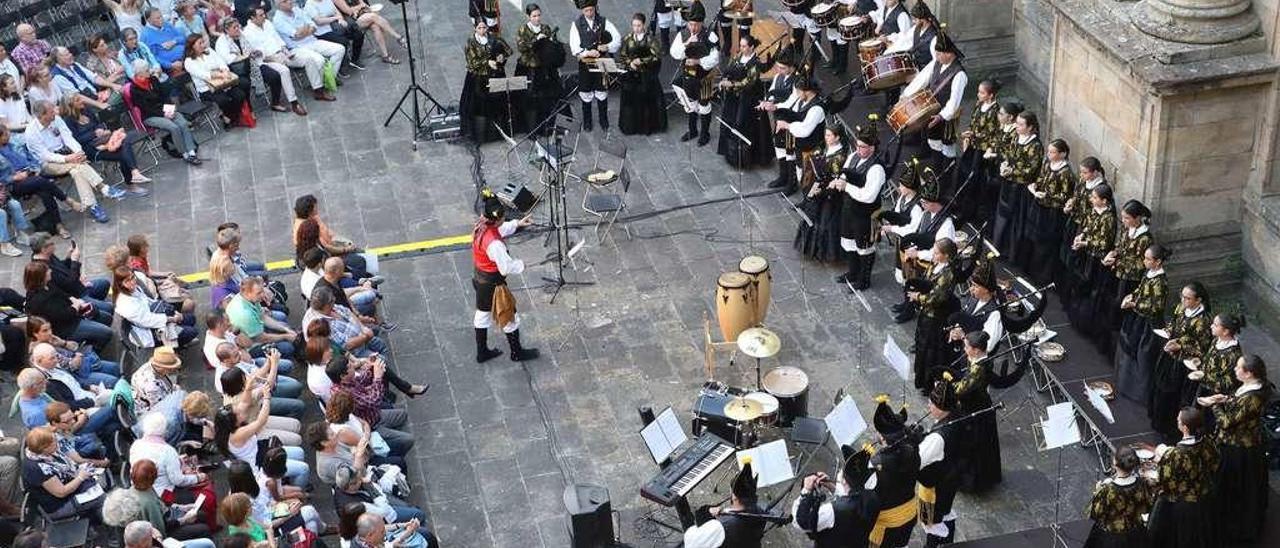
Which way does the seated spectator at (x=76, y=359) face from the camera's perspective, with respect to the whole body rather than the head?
to the viewer's right

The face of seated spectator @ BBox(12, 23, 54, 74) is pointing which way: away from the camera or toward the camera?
toward the camera

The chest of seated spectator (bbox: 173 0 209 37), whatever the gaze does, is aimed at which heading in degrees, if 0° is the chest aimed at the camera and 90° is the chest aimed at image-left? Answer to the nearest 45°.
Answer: approximately 315°

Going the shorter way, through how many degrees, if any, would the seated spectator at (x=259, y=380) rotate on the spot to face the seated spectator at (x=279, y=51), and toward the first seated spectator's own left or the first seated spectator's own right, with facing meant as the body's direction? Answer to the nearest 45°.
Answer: approximately 90° to the first seated spectator's own left

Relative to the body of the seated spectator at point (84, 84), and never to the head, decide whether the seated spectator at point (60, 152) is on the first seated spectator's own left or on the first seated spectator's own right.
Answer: on the first seated spectator's own right

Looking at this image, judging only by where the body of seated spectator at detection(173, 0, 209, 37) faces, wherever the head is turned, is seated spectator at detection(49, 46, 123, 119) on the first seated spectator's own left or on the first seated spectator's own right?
on the first seated spectator's own right

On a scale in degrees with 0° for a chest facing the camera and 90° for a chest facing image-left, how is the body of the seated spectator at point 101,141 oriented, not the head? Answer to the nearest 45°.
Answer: approximately 315°

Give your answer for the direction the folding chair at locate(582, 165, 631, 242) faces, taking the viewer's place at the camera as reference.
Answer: facing to the left of the viewer

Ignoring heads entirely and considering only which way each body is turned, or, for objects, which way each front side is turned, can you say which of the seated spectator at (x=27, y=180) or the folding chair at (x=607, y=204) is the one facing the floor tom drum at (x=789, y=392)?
the seated spectator

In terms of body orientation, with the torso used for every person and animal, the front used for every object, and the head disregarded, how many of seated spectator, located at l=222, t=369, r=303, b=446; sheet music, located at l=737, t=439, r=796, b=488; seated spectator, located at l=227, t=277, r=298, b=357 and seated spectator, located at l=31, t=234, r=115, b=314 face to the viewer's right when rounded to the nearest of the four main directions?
3

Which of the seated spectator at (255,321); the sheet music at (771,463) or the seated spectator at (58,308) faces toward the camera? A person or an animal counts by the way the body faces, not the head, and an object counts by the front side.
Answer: the sheet music

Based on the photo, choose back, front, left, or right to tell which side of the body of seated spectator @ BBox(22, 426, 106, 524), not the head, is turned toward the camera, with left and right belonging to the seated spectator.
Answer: right

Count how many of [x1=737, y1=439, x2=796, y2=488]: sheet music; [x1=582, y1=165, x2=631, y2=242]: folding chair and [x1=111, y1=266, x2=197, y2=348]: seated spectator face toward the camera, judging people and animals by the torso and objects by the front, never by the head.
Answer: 1

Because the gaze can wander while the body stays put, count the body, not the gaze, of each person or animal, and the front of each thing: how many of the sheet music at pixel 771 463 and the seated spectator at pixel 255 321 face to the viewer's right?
1

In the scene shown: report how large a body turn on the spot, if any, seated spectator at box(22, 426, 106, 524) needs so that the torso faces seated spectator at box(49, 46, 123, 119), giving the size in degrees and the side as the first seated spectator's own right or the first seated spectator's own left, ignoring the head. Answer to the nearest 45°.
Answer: approximately 90° to the first seated spectator's own left

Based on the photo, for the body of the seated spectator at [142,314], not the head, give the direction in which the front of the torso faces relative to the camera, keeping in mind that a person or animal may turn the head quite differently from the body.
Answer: to the viewer's right

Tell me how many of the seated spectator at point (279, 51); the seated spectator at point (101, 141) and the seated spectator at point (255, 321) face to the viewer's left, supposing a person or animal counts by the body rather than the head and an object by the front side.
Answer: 0

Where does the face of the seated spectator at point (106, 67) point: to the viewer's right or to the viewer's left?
to the viewer's right

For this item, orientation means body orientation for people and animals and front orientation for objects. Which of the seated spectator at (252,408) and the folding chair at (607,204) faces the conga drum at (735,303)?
the seated spectator

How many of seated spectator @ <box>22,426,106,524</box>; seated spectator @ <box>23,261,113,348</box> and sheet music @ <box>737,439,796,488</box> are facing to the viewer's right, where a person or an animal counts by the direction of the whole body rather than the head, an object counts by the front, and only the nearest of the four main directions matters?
2

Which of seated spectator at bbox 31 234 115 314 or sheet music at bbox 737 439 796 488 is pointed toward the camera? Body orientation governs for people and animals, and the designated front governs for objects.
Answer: the sheet music

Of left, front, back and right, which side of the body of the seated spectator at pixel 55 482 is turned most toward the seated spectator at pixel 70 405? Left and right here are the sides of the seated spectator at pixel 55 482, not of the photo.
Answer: left
